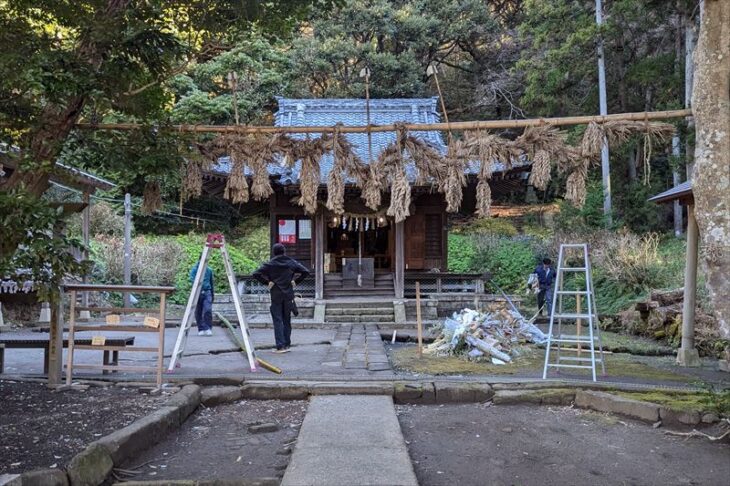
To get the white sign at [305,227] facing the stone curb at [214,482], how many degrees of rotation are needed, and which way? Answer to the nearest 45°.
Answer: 0° — it already faces it

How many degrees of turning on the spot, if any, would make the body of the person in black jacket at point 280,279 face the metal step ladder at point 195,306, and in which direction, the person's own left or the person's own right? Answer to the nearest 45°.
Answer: approximately 135° to the person's own left

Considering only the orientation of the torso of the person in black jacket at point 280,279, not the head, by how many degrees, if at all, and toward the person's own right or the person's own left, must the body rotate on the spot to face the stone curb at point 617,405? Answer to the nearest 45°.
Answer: approximately 135° to the person's own right

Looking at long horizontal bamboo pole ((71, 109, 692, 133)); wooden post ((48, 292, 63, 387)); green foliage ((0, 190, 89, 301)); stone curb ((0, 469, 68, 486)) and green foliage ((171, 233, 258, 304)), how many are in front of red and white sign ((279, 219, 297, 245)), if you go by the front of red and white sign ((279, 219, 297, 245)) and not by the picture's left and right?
4

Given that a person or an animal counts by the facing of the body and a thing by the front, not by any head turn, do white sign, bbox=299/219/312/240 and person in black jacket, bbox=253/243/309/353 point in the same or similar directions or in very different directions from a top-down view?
very different directions

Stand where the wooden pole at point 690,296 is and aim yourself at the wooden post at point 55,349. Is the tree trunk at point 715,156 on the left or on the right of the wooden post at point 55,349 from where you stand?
left

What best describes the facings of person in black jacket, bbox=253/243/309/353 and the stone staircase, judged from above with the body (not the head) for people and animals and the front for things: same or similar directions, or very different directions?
very different directions

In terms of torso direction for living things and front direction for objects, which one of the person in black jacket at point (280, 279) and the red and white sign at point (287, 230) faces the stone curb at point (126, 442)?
the red and white sign
